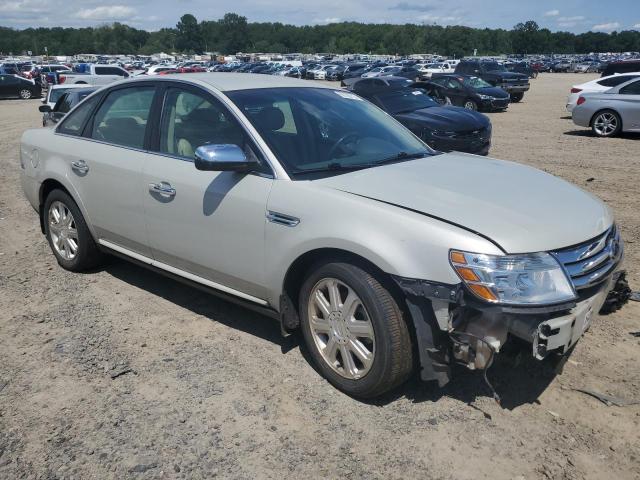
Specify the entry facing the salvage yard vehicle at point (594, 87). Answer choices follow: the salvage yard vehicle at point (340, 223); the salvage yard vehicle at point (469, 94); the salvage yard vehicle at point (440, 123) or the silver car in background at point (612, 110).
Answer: the salvage yard vehicle at point (469, 94)

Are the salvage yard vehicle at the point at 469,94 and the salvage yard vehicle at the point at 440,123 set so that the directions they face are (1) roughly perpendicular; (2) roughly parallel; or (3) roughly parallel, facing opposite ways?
roughly parallel

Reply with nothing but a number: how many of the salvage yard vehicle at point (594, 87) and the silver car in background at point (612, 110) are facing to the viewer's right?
2

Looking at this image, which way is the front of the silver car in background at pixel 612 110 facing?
to the viewer's right

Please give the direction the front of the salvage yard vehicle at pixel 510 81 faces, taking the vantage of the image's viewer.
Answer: facing the viewer and to the right of the viewer

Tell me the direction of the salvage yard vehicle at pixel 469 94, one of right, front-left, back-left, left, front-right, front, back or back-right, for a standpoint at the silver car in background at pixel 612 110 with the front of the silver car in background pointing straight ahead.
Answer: back-left

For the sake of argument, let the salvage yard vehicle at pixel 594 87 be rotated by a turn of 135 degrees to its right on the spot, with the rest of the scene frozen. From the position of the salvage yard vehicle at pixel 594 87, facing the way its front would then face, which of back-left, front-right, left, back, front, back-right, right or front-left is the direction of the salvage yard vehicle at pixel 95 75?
front-right

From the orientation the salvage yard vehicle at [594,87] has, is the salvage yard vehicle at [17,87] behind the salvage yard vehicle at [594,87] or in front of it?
behind
